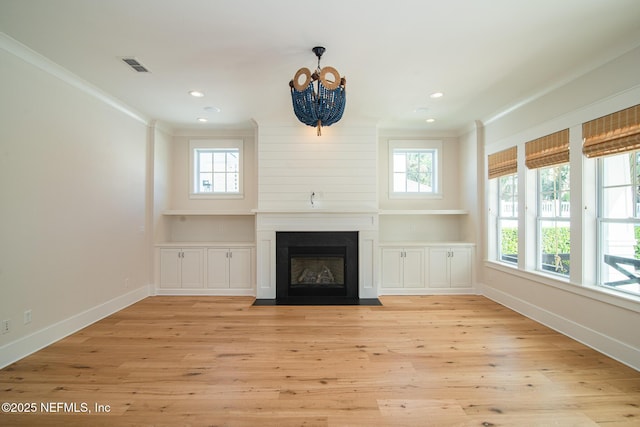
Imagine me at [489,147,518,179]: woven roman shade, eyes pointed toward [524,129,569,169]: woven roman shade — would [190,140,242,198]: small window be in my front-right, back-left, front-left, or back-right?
back-right

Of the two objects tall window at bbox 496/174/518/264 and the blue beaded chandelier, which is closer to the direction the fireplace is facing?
the blue beaded chandelier

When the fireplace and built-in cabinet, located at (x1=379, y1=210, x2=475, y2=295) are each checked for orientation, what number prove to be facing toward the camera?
2

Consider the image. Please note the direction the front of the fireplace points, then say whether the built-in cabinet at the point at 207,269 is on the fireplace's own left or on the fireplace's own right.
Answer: on the fireplace's own right

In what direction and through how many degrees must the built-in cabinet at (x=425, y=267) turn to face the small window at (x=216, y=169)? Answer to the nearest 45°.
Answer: approximately 90° to its right

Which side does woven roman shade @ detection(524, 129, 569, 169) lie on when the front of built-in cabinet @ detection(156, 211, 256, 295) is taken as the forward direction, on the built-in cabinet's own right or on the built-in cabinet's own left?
on the built-in cabinet's own left

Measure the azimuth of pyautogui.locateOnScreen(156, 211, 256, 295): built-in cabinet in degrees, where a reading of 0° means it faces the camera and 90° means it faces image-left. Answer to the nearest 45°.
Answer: approximately 0°
